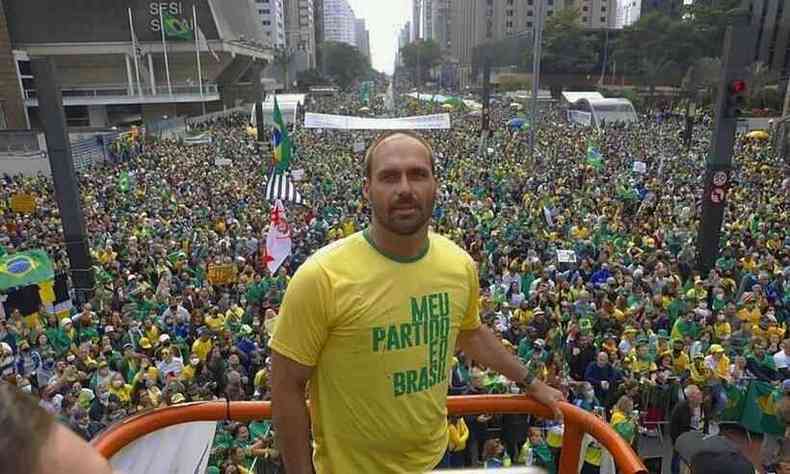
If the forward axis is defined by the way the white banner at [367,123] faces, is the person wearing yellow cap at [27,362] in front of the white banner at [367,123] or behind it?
in front

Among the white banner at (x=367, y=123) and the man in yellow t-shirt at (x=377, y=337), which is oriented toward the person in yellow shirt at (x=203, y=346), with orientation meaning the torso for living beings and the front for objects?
the white banner

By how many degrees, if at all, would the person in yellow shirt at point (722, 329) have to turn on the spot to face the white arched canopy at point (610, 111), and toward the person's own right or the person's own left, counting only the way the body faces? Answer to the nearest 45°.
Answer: approximately 180°

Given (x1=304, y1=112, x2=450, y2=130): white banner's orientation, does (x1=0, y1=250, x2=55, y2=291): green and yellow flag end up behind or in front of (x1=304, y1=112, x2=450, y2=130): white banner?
in front

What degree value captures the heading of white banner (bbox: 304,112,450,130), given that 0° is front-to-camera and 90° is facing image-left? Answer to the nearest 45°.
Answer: approximately 0°

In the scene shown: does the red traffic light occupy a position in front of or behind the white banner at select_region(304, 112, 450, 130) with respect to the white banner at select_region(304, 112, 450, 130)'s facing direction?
in front

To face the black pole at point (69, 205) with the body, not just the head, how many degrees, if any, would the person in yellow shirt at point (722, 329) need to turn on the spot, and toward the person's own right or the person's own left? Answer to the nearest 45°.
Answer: approximately 90° to the person's own right

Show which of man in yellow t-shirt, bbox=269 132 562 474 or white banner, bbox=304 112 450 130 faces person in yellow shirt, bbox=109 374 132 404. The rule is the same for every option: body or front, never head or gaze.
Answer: the white banner
